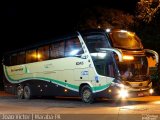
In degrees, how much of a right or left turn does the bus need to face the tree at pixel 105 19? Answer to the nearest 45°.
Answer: approximately 135° to its left

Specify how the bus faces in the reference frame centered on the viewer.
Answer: facing the viewer and to the right of the viewer

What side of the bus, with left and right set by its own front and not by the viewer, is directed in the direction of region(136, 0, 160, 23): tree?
left
